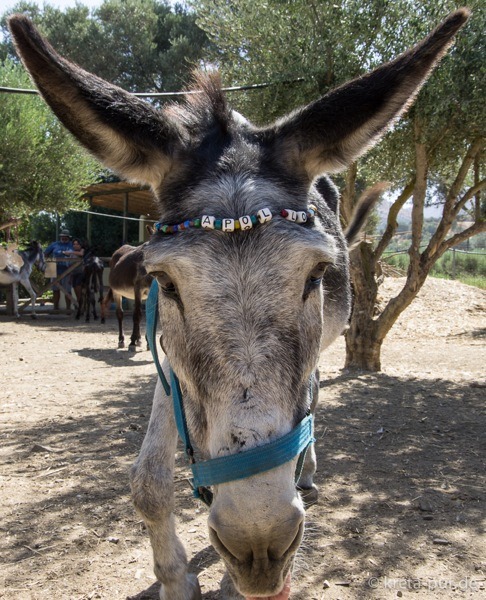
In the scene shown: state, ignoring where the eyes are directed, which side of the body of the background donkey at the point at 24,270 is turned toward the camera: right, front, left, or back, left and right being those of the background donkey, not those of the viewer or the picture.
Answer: right

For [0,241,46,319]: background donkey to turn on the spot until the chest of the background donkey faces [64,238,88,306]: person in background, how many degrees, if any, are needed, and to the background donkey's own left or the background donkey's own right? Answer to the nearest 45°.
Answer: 0° — it already faces them

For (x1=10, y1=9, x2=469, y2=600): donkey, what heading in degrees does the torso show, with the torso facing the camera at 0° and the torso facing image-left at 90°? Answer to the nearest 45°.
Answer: approximately 0°

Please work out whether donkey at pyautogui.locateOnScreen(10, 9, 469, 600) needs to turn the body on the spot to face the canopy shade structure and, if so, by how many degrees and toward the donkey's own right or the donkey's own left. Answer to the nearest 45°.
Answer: approximately 180°

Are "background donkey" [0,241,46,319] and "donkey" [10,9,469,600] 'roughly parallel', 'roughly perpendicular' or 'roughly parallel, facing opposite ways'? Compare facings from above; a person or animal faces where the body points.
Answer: roughly perpendicular

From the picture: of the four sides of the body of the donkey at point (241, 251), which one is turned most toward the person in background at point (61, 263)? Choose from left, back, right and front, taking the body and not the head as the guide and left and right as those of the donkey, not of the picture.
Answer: back
